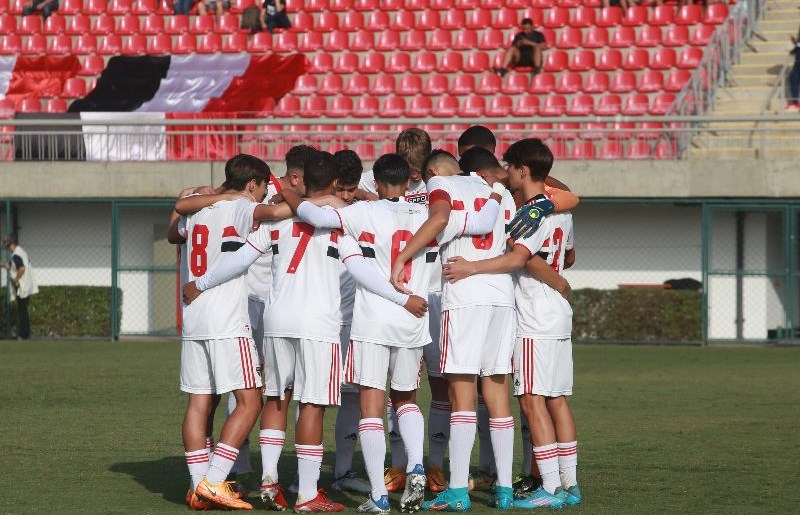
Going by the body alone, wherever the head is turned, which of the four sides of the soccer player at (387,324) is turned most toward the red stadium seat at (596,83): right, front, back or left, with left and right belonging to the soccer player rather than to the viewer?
front

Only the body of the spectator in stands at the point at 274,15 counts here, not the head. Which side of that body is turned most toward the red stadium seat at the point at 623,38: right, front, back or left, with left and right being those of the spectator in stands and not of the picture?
left

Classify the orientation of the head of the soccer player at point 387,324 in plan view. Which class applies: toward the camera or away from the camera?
away from the camera

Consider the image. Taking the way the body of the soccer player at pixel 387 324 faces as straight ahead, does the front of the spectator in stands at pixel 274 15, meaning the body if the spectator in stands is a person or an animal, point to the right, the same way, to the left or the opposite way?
the opposite way

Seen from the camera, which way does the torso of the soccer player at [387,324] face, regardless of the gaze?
away from the camera

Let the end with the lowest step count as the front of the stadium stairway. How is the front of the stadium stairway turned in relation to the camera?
facing the viewer

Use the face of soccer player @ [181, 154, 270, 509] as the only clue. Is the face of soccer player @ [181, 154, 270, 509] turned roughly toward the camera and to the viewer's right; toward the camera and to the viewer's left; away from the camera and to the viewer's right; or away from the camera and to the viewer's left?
away from the camera and to the viewer's right

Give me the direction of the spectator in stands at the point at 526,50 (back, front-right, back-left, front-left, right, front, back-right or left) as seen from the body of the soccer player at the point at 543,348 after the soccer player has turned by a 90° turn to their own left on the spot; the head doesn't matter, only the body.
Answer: back-right

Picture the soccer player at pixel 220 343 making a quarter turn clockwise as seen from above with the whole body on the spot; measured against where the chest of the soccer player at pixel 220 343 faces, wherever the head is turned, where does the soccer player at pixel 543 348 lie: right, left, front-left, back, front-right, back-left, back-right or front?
front-left

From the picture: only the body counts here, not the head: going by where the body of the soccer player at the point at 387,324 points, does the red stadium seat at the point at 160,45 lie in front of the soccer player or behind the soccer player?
in front

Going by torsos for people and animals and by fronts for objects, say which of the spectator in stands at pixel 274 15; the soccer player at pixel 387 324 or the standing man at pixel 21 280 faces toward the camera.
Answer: the spectator in stands

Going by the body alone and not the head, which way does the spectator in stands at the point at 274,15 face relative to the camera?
toward the camera

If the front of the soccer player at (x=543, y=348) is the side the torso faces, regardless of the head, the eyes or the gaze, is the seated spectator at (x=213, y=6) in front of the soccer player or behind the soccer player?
in front
